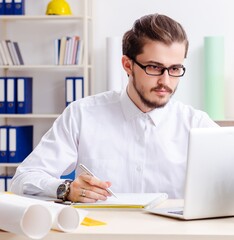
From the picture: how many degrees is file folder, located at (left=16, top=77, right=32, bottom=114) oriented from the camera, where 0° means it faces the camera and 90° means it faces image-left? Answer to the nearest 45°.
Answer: approximately 0°

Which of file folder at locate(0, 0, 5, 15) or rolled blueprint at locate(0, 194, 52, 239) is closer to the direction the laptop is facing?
the file folder

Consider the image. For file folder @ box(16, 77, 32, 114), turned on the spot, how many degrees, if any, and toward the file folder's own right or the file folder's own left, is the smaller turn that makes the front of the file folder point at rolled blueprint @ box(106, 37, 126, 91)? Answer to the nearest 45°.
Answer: approximately 90° to the file folder's own left

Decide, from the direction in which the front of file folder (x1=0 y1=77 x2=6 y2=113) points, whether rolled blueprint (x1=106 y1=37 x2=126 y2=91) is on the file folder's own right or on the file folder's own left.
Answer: on the file folder's own left

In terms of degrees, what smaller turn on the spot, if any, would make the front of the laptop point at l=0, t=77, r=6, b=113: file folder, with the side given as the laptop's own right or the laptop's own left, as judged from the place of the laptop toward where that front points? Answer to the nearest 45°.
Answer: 0° — it already faces it
